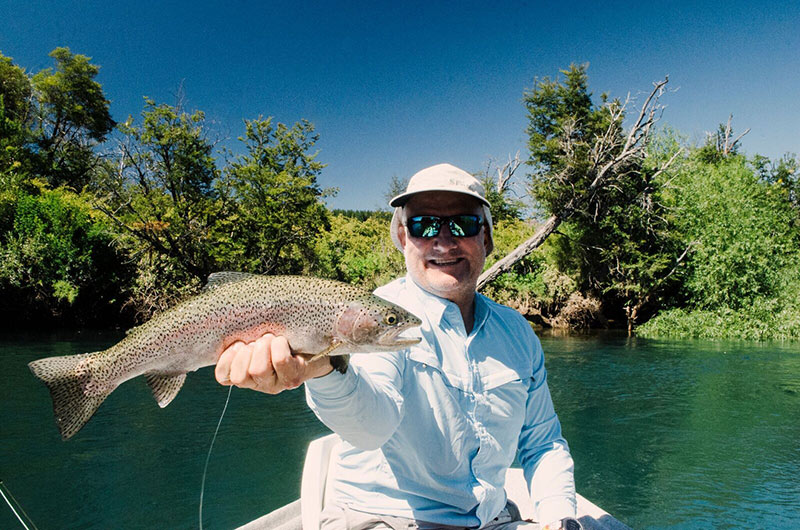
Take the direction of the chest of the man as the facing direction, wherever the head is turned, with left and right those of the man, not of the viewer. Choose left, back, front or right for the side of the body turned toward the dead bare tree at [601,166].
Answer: back

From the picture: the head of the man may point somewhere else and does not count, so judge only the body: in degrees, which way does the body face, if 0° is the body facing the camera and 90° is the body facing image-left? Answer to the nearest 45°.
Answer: approximately 0°

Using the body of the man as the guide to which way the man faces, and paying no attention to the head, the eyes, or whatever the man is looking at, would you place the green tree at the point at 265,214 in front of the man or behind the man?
behind

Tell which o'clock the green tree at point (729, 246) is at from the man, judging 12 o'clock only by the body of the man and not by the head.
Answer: The green tree is roughly at 7 o'clock from the man.

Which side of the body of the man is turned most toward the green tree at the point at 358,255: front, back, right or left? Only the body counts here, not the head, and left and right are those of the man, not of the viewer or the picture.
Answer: back

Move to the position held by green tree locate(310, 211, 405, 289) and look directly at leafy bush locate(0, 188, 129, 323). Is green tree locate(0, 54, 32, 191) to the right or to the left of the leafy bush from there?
right

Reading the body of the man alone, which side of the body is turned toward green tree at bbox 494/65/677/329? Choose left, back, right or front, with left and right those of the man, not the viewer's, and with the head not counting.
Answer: back

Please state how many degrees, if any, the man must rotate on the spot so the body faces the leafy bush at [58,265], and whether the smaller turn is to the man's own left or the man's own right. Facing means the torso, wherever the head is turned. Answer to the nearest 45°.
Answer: approximately 135° to the man's own right

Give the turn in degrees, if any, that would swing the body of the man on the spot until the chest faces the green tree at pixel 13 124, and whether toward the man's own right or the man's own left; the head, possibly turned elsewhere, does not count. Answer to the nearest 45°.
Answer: approximately 135° to the man's own right
